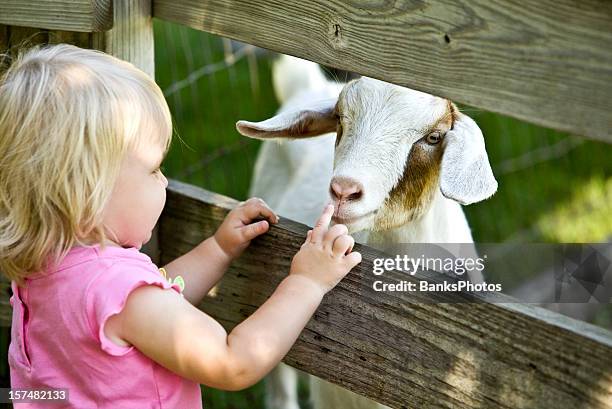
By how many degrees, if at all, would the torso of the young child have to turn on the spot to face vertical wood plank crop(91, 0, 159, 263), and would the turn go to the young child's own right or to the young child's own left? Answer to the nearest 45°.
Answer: approximately 45° to the young child's own left

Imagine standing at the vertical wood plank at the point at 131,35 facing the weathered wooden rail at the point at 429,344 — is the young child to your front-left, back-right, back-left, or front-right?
front-right

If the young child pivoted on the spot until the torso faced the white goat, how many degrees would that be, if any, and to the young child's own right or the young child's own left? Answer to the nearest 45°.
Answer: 0° — they already face it

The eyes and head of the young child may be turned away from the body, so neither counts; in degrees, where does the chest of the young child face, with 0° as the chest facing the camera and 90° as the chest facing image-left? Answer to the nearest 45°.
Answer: approximately 225°

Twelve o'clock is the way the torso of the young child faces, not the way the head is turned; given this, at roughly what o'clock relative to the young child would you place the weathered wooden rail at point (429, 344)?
The weathered wooden rail is roughly at 2 o'clock from the young child.
